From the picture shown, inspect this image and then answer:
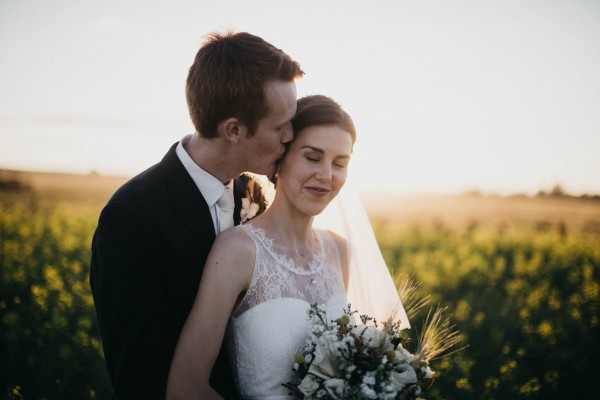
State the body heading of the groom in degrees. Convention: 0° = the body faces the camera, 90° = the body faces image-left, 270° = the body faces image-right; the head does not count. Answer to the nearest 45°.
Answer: approximately 270°

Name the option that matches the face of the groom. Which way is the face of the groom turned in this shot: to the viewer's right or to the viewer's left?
to the viewer's right

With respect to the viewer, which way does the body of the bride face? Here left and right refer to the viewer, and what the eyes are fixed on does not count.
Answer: facing the viewer and to the right of the viewer

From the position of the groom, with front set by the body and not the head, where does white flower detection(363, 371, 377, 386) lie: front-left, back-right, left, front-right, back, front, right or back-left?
front-right
